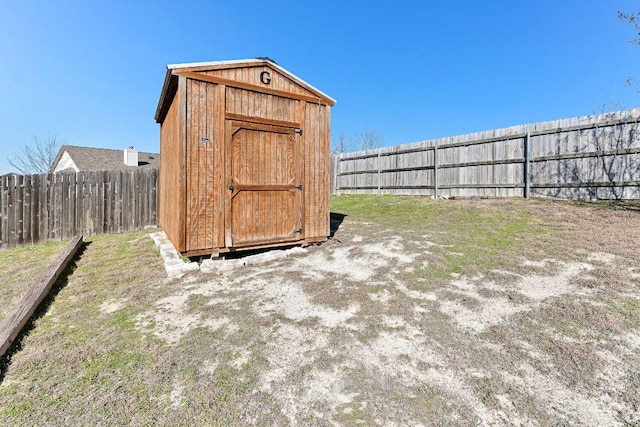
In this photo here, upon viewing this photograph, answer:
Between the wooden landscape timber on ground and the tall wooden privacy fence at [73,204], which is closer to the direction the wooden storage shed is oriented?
the wooden landscape timber on ground

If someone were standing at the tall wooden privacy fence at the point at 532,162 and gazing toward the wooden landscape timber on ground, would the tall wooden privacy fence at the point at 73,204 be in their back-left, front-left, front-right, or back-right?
front-right

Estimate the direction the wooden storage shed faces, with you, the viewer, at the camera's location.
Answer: facing the viewer and to the right of the viewer

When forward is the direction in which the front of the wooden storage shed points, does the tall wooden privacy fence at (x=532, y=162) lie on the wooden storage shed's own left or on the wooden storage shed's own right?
on the wooden storage shed's own left

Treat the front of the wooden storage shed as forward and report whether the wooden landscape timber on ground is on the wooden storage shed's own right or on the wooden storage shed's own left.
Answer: on the wooden storage shed's own right
